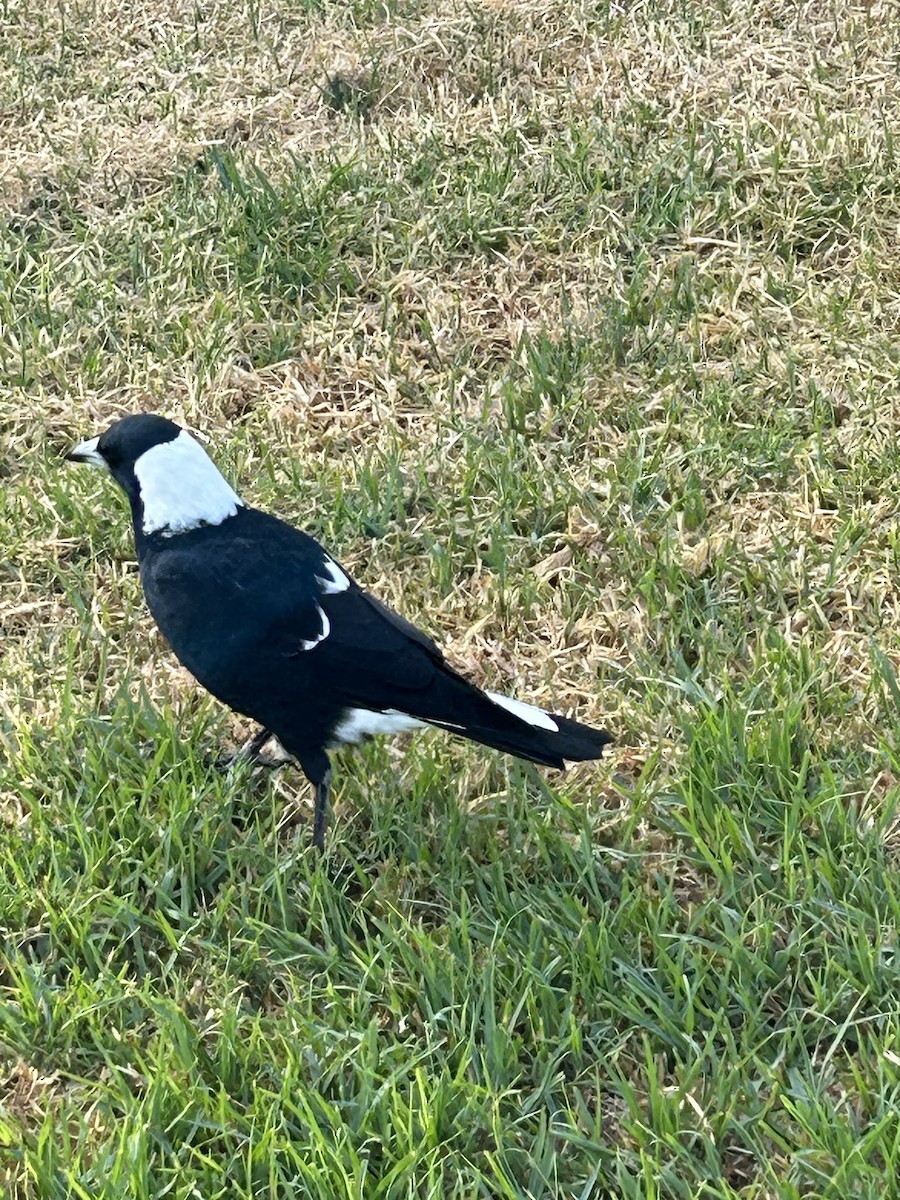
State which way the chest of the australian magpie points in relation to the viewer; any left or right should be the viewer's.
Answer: facing to the left of the viewer
